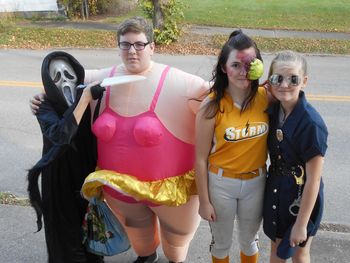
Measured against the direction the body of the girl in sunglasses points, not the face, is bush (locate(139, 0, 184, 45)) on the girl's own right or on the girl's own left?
on the girl's own right

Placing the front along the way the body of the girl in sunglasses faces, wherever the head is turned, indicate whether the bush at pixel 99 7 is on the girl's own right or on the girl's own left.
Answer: on the girl's own right

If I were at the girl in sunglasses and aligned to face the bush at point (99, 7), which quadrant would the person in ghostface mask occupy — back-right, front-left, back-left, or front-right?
front-left

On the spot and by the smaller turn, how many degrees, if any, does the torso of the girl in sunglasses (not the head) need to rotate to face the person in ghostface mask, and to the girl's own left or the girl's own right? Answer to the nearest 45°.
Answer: approximately 45° to the girl's own right

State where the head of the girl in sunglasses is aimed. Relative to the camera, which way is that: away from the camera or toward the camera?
toward the camera

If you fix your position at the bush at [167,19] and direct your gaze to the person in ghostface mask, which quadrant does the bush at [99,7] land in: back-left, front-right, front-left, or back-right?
back-right

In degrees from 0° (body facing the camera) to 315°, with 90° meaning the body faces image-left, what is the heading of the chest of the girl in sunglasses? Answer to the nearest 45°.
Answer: approximately 45°

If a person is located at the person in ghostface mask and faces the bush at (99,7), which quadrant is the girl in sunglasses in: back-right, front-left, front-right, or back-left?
back-right
